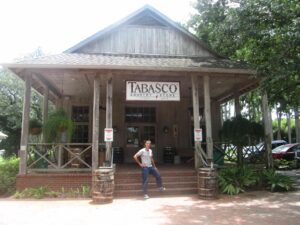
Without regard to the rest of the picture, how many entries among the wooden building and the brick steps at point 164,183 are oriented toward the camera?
2

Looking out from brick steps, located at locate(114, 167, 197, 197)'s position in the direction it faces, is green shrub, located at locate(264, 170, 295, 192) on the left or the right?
on its left

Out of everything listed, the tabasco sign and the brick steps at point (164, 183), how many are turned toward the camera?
2

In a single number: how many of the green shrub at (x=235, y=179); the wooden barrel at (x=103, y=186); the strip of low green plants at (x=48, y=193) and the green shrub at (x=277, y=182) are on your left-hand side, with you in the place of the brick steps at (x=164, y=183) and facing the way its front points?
2

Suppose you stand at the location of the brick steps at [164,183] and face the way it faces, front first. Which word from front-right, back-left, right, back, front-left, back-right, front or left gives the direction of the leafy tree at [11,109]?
back-right

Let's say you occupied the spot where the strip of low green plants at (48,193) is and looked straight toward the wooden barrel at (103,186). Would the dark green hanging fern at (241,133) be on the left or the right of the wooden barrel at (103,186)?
left

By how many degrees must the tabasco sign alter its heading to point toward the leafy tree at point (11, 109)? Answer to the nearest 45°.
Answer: approximately 135° to its right

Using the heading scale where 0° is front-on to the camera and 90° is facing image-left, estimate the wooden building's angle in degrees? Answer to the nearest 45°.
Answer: approximately 0°

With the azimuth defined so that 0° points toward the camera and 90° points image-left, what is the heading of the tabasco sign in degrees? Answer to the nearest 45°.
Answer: approximately 0°
